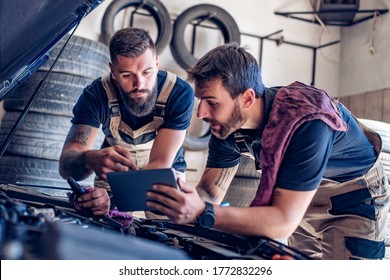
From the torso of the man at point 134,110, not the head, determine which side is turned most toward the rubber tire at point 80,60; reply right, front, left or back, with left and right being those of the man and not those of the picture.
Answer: back

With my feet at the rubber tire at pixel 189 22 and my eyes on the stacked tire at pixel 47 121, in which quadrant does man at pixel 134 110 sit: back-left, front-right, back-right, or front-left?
front-left

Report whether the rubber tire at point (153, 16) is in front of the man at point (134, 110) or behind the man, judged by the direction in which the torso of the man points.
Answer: behind

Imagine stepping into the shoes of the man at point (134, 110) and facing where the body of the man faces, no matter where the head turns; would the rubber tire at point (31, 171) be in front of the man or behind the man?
behind

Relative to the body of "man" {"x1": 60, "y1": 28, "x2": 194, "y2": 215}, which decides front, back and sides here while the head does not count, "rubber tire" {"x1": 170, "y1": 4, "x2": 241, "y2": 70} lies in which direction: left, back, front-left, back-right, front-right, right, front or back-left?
back

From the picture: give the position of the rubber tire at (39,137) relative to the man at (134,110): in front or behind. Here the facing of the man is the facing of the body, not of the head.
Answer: behind

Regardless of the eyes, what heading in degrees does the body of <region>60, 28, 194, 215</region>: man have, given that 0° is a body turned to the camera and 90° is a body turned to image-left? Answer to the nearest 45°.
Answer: approximately 0°

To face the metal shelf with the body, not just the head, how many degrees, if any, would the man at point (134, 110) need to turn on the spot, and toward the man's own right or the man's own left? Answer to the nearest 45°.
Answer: approximately 135° to the man's own left

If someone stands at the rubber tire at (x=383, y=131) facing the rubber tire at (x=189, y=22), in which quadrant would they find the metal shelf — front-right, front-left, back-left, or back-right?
front-right

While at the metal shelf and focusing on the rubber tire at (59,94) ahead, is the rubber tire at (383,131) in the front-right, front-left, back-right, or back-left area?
front-left
